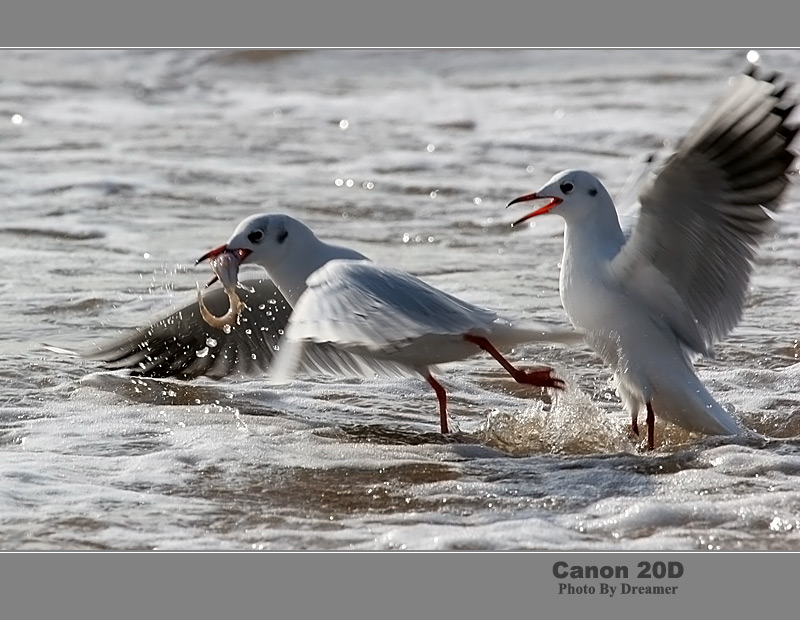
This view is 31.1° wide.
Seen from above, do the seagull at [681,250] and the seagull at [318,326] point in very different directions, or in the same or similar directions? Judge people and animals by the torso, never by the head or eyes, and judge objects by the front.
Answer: same or similar directions

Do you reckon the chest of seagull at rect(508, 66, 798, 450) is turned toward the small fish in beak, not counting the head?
yes

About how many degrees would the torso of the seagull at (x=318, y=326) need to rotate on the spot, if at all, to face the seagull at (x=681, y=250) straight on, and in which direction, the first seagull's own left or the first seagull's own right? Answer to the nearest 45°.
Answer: approximately 180°

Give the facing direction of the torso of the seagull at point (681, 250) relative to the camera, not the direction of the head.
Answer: to the viewer's left

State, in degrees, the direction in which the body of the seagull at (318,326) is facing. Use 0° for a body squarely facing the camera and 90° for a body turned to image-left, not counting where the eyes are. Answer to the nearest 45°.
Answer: approximately 90°

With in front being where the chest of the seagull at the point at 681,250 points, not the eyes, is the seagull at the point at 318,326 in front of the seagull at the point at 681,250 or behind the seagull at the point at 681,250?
in front

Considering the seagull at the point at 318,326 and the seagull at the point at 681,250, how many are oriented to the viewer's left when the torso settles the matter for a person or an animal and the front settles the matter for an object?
2
